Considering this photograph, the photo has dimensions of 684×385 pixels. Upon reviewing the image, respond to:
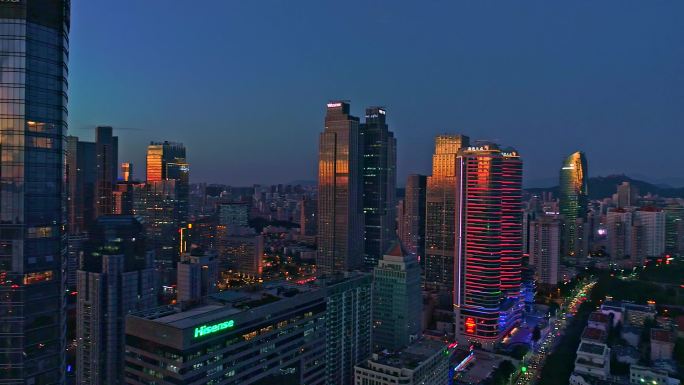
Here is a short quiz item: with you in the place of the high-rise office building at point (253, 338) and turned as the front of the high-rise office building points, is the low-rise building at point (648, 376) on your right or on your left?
on your left

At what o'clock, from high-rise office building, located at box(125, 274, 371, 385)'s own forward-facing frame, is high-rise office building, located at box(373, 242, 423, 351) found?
high-rise office building, located at box(373, 242, 423, 351) is roughly at 9 o'clock from high-rise office building, located at box(125, 274, 371, 385).

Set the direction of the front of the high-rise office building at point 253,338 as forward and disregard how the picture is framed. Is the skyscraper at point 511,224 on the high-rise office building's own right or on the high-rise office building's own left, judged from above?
on the high-rise office building's own left

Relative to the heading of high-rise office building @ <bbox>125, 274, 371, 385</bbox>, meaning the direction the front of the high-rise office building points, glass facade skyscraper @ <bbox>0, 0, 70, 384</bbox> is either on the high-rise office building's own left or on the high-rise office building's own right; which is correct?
on the high-rise office building's own right

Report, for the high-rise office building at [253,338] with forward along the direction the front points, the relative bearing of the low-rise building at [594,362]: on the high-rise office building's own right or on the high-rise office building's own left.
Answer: on the high-rise office building's own left

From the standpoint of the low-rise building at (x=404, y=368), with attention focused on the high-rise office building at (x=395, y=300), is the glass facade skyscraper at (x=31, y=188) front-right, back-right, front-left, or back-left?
back-left

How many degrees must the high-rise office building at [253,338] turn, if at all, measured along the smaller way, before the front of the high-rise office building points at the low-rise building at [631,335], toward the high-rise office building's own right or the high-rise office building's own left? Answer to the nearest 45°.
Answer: approximately 45° to the high-rise office building's own left

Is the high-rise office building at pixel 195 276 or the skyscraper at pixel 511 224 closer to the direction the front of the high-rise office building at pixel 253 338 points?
the skyscraper

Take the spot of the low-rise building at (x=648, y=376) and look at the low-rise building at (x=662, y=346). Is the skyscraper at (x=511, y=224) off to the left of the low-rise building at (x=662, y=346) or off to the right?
left

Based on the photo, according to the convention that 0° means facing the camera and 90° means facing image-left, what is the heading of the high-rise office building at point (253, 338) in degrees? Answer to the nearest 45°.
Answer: approximately 315°

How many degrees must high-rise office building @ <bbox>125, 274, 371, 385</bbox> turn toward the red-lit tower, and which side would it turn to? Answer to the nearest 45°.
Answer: approximately 90° to its left

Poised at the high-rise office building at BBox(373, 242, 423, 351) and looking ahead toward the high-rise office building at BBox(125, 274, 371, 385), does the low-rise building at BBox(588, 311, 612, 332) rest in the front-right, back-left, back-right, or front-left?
back-left

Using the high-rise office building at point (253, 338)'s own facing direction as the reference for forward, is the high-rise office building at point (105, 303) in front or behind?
behind

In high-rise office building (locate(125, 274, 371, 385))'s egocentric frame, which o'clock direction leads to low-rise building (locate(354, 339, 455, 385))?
The low-rise building is roughly at 10 o'clock from the high-rise office building.
